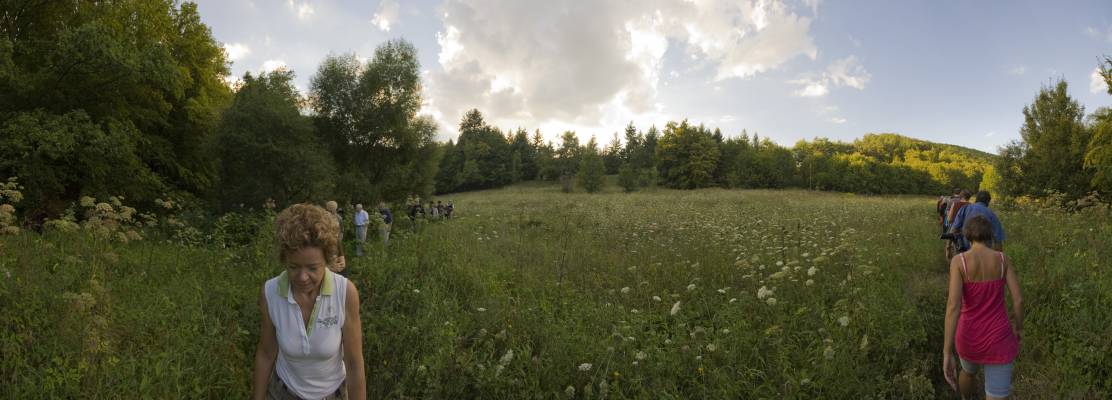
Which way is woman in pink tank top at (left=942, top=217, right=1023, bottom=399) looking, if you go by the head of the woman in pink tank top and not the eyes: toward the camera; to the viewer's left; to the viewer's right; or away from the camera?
away from the camera

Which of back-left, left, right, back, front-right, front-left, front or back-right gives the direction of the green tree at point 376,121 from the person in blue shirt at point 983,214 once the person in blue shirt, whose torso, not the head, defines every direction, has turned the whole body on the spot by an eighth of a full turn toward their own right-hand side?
back-left

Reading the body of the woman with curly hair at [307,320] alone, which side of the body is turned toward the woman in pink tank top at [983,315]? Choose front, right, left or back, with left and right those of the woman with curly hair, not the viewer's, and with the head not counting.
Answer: left

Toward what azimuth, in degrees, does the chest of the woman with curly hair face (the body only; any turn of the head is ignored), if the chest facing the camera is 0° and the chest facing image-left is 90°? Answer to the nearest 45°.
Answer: approximately 0°

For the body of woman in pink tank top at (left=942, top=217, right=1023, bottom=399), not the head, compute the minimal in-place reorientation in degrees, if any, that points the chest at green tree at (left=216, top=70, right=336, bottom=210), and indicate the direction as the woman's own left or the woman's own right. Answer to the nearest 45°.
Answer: approximately 90° to the woman's own left

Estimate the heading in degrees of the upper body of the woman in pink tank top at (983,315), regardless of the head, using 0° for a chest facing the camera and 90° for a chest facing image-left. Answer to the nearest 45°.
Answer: approximately 180°

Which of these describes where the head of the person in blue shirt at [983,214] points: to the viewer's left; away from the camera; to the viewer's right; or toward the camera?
away from the camera

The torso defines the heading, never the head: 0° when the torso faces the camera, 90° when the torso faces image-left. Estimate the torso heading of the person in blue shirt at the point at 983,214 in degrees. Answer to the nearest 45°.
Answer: approximately 180°

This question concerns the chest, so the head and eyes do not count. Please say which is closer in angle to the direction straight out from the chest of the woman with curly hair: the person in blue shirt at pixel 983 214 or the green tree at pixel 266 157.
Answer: the person in blue shirt

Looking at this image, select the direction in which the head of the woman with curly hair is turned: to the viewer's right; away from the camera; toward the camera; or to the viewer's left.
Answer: toward the camera

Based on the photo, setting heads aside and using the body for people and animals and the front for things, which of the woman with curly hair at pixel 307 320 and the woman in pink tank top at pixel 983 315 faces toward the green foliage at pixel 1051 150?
the woman in pink tank top

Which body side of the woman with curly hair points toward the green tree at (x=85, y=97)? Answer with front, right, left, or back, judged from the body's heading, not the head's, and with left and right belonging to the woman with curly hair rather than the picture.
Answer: back

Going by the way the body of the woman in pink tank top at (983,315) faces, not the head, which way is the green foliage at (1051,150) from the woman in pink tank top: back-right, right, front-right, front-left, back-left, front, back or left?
front

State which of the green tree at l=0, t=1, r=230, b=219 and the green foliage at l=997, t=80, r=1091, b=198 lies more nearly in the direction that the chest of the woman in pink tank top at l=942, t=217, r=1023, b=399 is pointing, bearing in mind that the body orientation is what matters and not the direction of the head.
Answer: the green foliage

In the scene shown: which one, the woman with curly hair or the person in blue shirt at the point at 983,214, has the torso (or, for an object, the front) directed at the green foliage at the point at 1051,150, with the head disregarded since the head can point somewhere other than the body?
the person in blue shirt

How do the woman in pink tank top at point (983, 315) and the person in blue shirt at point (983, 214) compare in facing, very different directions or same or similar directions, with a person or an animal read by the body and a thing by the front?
same or similar directions
